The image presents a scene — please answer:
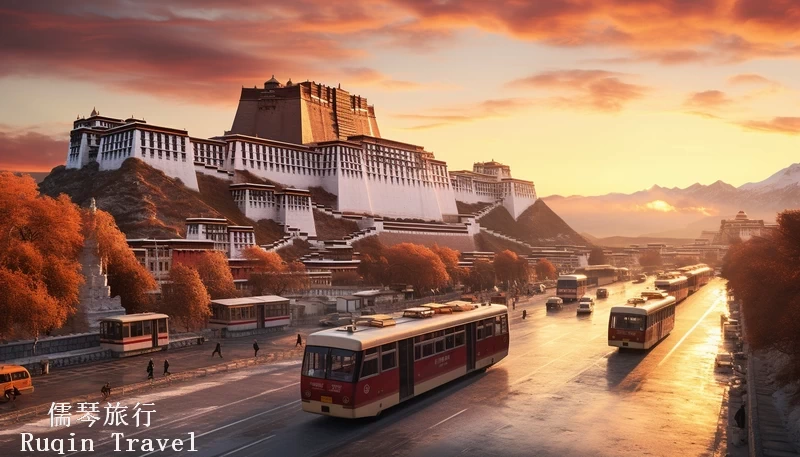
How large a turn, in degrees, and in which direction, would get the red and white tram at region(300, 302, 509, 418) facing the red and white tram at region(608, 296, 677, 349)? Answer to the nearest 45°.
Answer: approximately 180°

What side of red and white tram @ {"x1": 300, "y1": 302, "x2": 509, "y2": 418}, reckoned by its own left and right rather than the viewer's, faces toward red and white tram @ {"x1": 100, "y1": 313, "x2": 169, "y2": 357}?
right

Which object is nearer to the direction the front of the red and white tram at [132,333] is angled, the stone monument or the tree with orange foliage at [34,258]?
the tree with orange foliage

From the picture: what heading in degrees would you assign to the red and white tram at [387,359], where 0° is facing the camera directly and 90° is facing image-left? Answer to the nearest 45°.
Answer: approximately 45°

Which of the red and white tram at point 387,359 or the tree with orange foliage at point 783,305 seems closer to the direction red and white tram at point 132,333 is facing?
the red and white tram

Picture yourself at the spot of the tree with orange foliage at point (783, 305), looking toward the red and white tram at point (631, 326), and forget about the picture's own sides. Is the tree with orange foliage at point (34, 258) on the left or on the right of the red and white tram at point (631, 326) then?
left

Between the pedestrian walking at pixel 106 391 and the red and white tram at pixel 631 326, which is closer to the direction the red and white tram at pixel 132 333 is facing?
the pedestrian walking

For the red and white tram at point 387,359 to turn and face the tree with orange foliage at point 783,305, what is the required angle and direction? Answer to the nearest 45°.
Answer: approximately 135° to its left

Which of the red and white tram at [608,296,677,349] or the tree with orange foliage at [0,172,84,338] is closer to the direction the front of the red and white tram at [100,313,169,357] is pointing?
the tree with orange foliage

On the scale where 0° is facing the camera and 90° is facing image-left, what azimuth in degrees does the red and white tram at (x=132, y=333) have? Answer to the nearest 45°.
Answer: approximately 45°

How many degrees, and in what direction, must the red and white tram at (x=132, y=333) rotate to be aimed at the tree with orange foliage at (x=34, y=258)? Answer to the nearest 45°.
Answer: approximately 45° to its right
